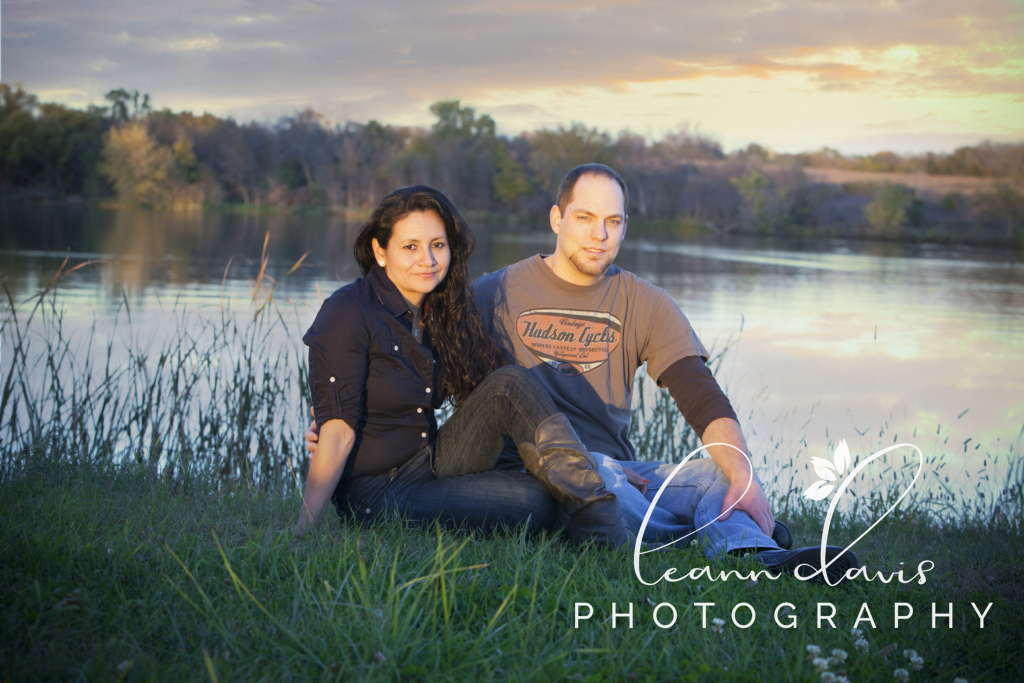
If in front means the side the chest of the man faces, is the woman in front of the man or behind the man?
in front

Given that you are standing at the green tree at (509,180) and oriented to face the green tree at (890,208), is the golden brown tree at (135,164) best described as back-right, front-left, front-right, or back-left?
back-right

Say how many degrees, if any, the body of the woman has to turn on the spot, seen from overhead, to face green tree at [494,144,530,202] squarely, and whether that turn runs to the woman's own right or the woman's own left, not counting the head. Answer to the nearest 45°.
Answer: approximately 135° to the woman's own left

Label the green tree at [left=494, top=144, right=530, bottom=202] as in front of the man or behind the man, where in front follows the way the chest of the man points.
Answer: behind

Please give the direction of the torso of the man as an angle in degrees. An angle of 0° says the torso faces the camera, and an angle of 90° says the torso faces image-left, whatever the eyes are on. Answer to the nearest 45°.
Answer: approximately 0°

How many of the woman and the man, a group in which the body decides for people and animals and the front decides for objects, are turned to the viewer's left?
0

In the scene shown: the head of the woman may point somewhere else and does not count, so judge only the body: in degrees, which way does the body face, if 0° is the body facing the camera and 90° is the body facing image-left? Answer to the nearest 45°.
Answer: approximately 315°

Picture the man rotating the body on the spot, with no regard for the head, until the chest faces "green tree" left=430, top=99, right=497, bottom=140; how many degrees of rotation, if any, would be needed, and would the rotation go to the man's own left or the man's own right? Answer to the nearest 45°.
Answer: approximately 180°
